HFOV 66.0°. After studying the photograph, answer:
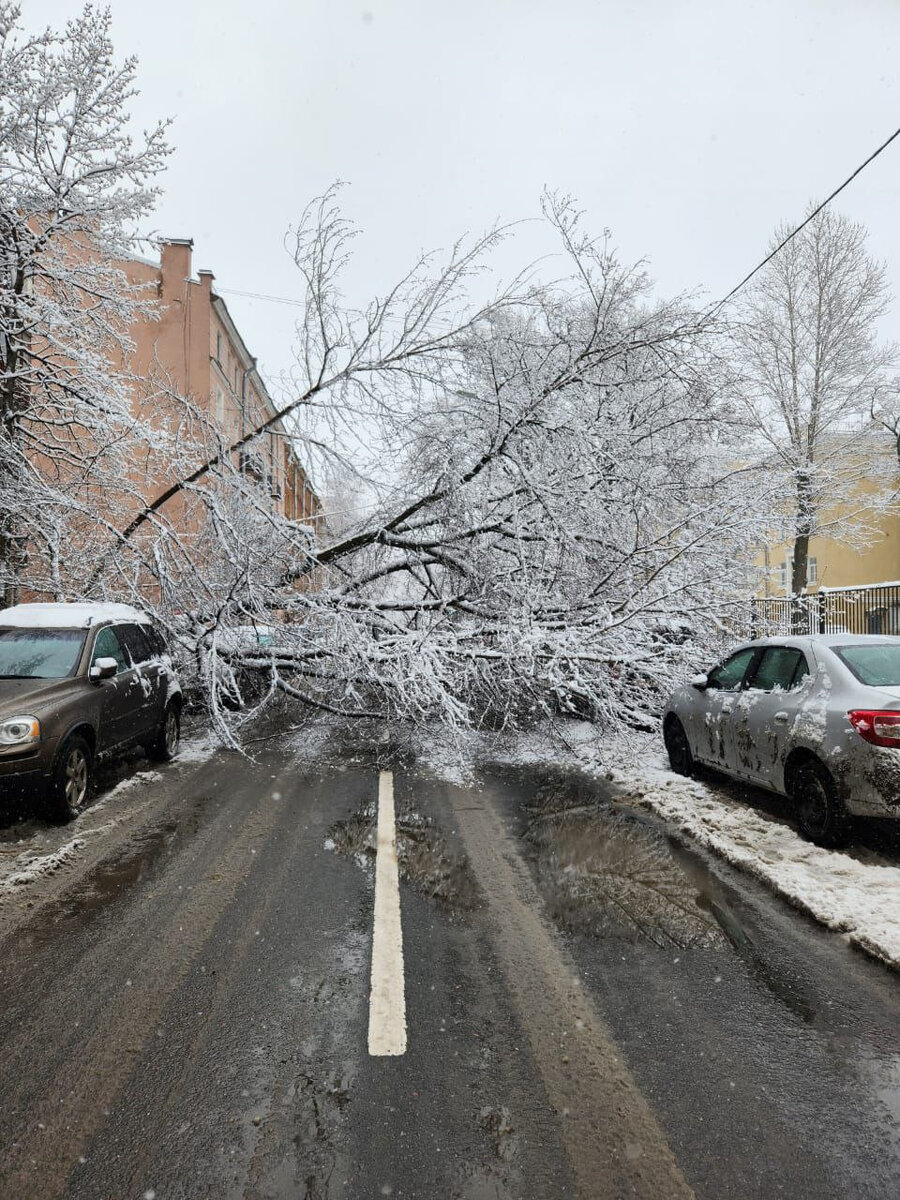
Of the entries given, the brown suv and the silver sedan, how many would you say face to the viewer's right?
0

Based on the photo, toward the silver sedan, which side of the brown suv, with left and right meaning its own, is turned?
left

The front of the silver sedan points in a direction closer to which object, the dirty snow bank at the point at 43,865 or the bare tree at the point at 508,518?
the bare tree

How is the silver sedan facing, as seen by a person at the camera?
facing away from the viewer and to the left of the viewer

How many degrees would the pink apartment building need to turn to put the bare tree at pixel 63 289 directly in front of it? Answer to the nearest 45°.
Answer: approximately 90° to its right

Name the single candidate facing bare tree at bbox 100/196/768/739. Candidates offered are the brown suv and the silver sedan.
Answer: the silver sedan

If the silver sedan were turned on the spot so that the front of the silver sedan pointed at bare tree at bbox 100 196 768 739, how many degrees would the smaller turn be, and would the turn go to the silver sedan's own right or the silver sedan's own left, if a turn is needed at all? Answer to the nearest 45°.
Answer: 0° — it already faces it

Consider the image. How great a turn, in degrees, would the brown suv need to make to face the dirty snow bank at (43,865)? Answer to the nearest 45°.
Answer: approximately 45° to its left

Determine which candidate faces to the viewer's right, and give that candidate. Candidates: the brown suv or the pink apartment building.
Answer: the pink apartment building

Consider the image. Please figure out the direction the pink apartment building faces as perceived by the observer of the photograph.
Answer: facing to the right of the viewer

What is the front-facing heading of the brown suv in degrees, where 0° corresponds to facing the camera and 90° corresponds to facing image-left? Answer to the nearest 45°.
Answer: approximately 45°

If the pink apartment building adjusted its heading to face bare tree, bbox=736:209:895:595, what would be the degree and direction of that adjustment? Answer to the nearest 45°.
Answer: approximately 45° to its right
